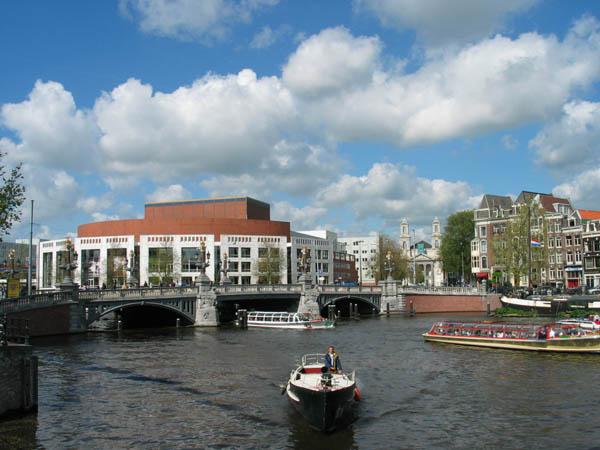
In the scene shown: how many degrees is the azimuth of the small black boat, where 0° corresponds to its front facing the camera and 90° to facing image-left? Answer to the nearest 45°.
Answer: approximately 0°

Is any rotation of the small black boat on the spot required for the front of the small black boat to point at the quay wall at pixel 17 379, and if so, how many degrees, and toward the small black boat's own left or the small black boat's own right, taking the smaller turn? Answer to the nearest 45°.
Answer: approximately 90° to the small black boat's own right
